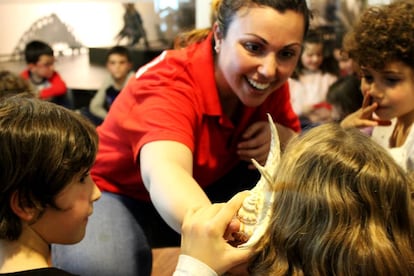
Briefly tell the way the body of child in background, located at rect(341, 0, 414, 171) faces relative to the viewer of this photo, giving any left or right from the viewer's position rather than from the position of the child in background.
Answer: facing the viewer and to the left of the viewer

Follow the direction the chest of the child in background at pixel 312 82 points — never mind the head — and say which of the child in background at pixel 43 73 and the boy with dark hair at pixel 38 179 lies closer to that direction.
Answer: the boy with dark hair

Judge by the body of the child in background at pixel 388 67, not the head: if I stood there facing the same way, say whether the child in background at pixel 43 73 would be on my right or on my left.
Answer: on my right

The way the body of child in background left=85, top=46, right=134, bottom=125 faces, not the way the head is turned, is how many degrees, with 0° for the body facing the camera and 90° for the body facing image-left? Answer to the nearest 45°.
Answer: approximately 0°

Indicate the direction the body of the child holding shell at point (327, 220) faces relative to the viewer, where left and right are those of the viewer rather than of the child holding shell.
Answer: facing away from the viewer

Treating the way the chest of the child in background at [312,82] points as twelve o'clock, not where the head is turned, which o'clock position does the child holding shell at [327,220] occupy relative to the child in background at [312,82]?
the child holding shell at [327,220] is roughly at 12 o'clock from the child in background at [312,82].

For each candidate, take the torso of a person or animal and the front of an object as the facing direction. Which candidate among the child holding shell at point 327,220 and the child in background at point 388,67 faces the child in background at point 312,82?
the child holding shell at point 327,220

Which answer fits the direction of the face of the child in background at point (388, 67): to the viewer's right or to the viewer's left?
to the viewer's left

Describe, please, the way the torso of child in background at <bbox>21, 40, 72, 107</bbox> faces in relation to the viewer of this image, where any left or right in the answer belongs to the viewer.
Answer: facing the viewer and to the right of the viewer

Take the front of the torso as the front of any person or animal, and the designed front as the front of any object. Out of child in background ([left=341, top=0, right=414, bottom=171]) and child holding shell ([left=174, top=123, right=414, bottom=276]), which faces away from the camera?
child holding shell ([left=174, top=123, right=414, bottom=276])

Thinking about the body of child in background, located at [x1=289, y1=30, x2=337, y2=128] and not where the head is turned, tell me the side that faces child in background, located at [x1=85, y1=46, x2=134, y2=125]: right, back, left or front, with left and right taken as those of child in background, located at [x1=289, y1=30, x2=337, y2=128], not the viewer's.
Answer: right

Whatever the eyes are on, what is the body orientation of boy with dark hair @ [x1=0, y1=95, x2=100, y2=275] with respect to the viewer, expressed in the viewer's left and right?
facing to the right of the viewer

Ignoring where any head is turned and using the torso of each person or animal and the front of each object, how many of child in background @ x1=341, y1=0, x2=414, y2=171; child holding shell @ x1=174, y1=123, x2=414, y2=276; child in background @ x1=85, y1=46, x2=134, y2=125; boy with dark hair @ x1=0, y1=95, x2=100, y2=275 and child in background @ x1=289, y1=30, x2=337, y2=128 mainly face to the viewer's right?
1

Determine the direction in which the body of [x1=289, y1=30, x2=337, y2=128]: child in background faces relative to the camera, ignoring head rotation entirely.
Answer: toward the camera
